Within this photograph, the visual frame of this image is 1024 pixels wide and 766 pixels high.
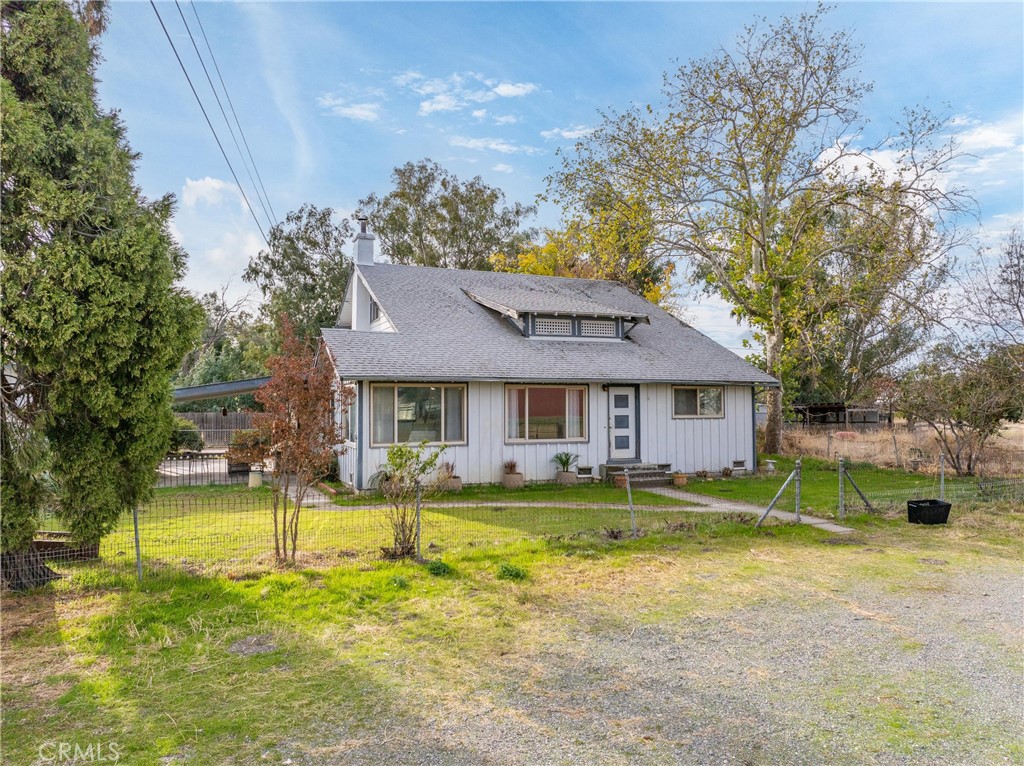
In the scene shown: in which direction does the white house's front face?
toward the camera

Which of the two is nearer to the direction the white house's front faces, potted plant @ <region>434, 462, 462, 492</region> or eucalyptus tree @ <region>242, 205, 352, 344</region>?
the potted plant

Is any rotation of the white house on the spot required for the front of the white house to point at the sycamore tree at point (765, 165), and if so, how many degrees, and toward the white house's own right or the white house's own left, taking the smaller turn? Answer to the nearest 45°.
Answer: approximately 135° to the white house's own left

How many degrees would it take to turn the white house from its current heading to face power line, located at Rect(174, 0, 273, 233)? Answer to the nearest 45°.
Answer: approximately 45° to its right

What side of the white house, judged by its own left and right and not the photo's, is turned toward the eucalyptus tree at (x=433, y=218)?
back

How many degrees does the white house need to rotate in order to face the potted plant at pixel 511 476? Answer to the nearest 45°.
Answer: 0° — it already faces it

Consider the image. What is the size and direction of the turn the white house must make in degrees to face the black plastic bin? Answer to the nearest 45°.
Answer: approximately 45° to its left

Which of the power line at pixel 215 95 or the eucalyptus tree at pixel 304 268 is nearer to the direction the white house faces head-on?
the power line
